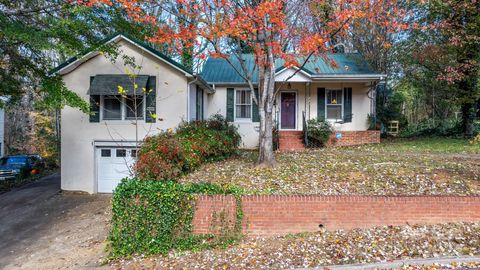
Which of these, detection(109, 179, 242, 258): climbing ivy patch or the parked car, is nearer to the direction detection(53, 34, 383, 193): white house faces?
the climbing ivy patch

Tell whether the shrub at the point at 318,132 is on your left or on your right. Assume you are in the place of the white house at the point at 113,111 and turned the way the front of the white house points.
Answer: on your left

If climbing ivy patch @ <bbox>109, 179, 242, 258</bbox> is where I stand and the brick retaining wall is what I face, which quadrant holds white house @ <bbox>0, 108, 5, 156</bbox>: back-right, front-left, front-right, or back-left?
back-left

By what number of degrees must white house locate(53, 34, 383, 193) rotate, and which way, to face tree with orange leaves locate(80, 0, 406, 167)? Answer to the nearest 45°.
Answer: approximately 45° to its left

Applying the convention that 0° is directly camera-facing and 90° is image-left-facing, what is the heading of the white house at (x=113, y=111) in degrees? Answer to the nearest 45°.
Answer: approximately 0°

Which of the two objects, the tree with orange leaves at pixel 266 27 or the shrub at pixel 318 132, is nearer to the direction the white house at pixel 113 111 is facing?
the tree with orange leaves

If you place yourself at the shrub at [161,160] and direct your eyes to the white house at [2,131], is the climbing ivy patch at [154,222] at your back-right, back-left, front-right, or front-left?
back-left
